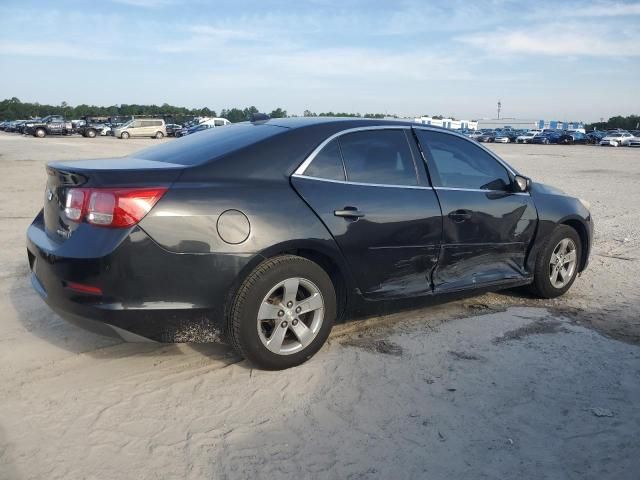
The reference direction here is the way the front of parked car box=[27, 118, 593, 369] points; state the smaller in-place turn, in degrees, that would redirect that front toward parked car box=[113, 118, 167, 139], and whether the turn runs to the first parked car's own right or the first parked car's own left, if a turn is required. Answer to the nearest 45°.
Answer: approximately 45° to the first parked car's own left

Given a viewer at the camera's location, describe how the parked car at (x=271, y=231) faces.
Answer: facing away from the viewer and to the right of the viewer

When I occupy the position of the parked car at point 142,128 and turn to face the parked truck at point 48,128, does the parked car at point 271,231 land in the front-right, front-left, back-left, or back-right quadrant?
back-left

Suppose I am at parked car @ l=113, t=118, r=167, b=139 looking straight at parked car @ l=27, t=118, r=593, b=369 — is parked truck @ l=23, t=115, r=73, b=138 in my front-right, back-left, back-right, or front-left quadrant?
back-right

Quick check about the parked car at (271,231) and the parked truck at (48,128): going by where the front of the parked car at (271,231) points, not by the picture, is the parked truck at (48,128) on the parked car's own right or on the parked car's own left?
on the parked car's own left
